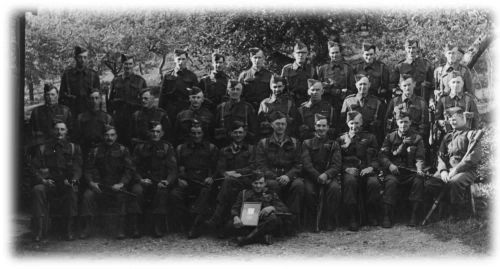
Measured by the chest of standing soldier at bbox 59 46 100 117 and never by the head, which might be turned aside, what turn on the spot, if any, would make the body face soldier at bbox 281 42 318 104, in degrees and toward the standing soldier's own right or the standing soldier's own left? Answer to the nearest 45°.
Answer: approximately 90° to the standing soldier's own left

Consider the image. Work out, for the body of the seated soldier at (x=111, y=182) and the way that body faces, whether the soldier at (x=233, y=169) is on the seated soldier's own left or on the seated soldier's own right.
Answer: on the seated soldier's own left

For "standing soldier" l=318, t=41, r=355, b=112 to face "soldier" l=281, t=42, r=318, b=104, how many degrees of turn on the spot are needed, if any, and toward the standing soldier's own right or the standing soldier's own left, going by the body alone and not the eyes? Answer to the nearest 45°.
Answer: approximately 90° to the standing soldier's own right

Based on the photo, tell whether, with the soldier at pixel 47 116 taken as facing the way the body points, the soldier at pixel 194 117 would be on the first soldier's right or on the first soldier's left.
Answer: on the first soldier's left

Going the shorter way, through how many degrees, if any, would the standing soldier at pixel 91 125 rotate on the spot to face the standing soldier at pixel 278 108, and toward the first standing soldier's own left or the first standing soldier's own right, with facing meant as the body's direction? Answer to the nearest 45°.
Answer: approximately 90° to the first standing soldier's own left

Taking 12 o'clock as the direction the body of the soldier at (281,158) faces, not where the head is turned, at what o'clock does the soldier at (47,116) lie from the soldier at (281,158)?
the soldier at (47,116) is roughly at 3 o'clock from the soldier at (281,158).

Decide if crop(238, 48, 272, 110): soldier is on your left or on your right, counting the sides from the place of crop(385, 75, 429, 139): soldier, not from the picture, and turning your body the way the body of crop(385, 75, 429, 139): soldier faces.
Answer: on your right

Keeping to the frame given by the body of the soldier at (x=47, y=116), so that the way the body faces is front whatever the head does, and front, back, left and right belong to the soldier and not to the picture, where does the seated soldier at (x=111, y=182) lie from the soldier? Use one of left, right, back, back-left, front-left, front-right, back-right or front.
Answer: front-left

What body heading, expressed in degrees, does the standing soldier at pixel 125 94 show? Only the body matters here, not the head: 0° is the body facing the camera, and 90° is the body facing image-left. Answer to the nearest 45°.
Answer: approximately 0°
